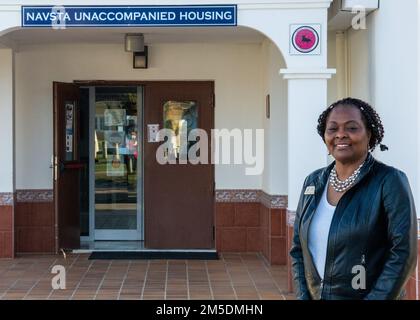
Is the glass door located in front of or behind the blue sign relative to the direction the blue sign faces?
behind

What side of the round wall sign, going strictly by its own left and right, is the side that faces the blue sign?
right

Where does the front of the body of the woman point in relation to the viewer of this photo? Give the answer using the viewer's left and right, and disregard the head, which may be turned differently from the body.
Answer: facing the viewer and to the left of the viewer

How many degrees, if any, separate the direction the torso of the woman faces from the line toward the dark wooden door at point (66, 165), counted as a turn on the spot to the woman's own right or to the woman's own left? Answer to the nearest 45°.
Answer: approximately 90° to the woman's own right

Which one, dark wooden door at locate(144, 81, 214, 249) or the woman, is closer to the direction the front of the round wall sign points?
the woman

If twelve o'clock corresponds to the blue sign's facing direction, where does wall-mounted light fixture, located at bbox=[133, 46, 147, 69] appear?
The wall-mounted light fixture is roughly at 6 o'clock from the blue sign.

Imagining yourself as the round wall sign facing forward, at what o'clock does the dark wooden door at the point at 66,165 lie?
The dark wooden door is roughly at 4 o'clock from the round wall sign.

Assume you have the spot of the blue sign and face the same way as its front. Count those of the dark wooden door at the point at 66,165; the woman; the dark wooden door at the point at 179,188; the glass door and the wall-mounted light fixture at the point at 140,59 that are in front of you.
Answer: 1

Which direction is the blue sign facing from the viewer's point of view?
toward the camera

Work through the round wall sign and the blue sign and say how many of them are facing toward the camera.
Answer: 2

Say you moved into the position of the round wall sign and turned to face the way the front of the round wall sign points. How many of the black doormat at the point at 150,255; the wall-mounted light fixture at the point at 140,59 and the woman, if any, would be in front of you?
1

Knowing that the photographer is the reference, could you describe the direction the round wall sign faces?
facing the viewer
